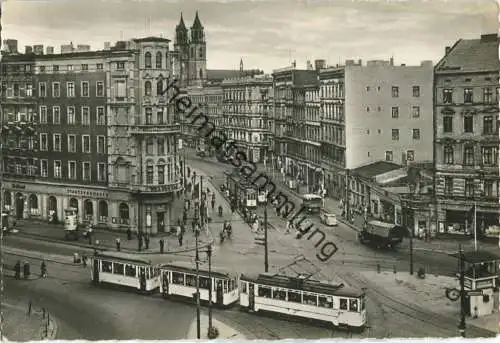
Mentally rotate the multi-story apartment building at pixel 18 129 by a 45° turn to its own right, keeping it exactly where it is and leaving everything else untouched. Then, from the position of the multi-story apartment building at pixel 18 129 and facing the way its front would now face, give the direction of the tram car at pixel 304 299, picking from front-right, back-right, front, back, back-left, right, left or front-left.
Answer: left

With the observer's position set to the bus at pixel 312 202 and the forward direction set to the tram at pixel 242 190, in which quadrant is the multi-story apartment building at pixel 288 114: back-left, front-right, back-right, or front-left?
front-right

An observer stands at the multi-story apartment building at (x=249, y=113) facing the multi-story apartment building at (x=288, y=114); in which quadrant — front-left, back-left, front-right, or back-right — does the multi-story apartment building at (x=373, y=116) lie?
front-right

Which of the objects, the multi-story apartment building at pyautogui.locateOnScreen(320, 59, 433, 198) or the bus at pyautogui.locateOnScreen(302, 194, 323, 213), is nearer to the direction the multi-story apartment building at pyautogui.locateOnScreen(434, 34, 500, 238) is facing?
the bus

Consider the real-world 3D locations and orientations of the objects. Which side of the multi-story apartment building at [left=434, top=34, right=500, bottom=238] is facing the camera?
front

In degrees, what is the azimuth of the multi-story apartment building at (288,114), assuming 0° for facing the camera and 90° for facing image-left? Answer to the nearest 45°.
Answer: approximately 45°

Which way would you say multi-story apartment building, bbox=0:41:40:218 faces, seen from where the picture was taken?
facing the viewer

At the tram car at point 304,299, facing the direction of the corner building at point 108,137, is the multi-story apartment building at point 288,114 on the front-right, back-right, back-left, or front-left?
front-right

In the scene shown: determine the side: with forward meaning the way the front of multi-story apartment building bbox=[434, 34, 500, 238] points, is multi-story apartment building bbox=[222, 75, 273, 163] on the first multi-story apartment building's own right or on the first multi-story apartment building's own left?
on the first multi-story apartment building's own right

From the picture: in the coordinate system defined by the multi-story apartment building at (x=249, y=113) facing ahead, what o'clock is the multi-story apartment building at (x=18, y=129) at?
the multi-story apartment building at (x=18, y=129) is roughly at 1 o'clock from the multi-story apartment building at (x=249, y=113).

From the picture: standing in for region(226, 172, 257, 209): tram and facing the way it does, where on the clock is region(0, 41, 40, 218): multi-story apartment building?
The multi-story apartment building is roughly at 4 o'clock from the tram.

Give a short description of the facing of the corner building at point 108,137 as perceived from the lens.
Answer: facing the viewer and to the right of the viewer

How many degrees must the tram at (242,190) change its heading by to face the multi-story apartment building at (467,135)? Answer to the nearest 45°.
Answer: approximately 45° to its left
